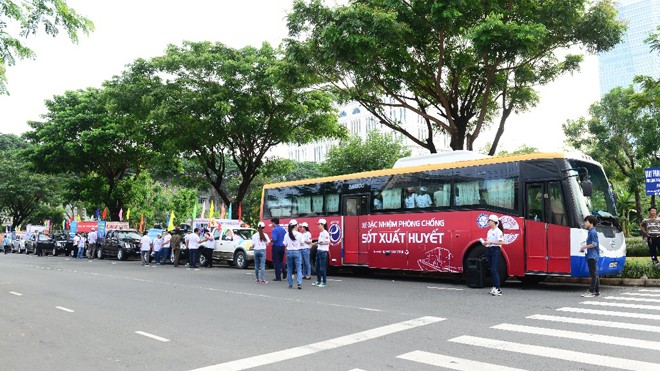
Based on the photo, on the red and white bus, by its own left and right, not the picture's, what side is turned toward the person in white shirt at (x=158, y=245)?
back

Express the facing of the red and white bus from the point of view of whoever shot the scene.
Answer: facing the viewer and to the right of the viewer

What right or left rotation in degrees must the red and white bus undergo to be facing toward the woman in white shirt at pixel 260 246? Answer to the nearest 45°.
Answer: approximately 135° to its right

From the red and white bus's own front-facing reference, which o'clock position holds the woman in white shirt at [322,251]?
The woman in white shirt is roughly at 4 o'clock from the red and white bus.

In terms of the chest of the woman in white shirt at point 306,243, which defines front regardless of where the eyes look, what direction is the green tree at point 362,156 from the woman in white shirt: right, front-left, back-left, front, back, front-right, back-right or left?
right

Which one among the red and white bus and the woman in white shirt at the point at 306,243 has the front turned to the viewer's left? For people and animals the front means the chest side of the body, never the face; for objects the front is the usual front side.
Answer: the woman in white shirt

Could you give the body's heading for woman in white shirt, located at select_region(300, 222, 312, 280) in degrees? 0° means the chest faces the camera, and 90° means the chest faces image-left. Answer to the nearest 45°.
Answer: approximately 90°

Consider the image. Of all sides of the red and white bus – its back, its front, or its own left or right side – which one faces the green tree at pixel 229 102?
back

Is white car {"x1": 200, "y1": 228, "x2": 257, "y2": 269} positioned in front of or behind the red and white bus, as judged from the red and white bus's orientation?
behind

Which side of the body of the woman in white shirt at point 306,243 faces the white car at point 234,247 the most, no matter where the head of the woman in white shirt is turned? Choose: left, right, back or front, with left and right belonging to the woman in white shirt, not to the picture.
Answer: right
